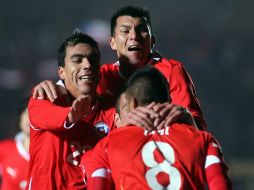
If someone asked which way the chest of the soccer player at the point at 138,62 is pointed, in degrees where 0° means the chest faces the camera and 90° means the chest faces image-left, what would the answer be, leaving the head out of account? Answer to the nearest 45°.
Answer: approximately 0°

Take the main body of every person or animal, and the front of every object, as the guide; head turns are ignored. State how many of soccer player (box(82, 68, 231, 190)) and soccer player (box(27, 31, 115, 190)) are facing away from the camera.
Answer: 1

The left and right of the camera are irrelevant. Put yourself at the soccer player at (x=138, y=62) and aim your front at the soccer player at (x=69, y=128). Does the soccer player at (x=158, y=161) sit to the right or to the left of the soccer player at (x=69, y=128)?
left

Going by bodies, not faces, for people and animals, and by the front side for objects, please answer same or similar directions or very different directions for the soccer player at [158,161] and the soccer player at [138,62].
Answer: very different directions

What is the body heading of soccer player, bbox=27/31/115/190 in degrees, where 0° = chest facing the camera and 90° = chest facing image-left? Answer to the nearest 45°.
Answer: approximately 315°

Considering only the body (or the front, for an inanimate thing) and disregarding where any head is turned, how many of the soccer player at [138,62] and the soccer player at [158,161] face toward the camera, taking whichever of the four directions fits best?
1

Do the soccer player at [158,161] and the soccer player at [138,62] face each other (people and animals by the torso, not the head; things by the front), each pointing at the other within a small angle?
yes

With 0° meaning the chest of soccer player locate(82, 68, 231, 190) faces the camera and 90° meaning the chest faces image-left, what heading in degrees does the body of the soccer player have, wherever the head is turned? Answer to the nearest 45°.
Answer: approximately 180°
